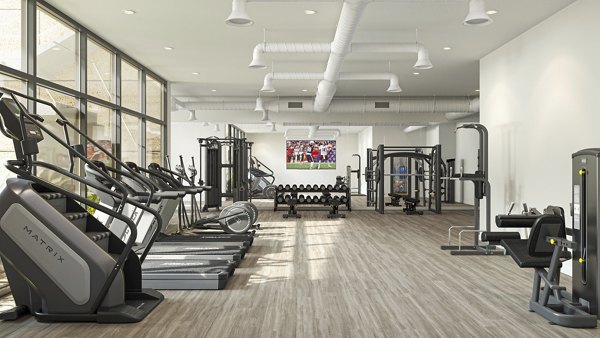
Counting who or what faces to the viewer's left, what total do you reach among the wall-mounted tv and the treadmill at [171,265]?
1

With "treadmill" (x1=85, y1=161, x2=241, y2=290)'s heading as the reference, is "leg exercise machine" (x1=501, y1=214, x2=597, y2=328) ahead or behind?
behind

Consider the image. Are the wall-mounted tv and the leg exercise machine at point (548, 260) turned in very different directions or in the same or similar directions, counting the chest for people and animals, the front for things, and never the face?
very different directions

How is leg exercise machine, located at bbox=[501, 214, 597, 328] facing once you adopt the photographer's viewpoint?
facing away from the viewer and to the left of the viewer

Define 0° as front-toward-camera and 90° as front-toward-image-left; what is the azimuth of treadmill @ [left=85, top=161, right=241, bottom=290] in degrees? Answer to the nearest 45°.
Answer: approximately 90°

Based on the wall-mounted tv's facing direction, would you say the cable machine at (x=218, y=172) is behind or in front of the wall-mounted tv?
in front

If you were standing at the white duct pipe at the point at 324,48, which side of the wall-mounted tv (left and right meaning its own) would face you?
front

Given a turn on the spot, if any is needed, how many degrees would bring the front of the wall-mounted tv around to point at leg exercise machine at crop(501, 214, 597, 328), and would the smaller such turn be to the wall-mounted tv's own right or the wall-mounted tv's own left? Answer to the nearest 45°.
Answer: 0° — it already faces it

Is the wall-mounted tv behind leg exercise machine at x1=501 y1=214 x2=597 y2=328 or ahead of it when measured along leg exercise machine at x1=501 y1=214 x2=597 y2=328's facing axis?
ahead

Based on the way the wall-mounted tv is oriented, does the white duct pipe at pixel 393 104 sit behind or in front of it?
in front
